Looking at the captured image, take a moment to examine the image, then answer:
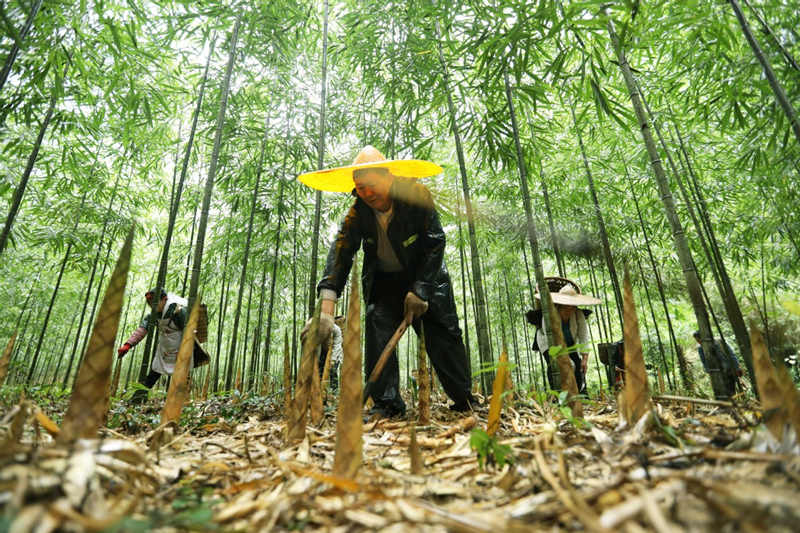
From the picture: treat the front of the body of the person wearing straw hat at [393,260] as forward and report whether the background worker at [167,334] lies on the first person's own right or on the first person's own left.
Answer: on the first person's own right

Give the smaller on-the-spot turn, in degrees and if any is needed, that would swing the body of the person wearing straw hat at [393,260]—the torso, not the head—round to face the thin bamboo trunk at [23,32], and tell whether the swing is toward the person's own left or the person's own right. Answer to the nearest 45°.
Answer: approximately 45° to the person's own right

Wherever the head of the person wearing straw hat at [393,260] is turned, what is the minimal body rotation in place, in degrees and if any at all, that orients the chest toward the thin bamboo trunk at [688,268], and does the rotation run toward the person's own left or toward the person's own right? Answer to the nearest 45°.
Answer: approximately 135° to the person's own left

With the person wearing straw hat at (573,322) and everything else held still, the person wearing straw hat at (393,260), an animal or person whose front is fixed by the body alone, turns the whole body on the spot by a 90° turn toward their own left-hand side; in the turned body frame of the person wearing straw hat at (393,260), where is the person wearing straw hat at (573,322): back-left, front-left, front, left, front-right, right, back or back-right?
left

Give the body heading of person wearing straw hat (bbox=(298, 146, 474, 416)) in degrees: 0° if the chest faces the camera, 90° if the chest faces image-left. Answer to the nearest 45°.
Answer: approximately 45°

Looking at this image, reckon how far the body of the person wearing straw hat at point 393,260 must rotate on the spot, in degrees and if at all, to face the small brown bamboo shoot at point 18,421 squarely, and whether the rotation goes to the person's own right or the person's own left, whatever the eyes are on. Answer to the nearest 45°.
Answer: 0° — they already face it
